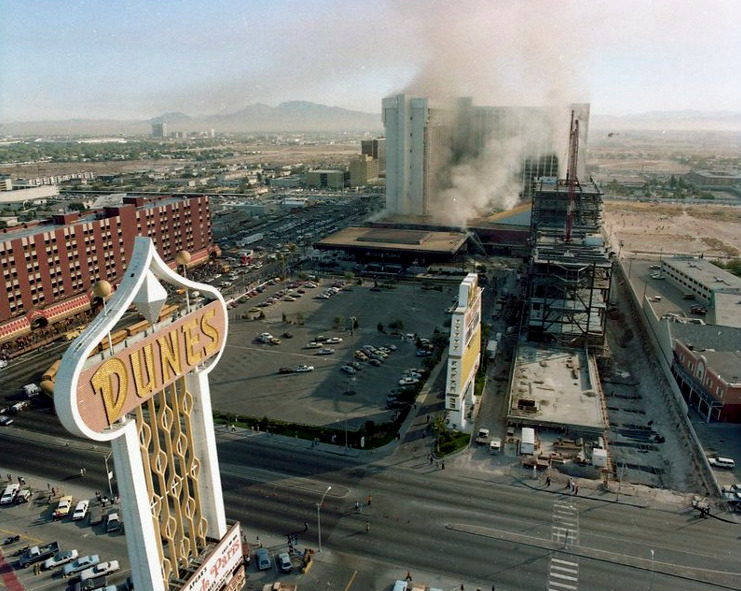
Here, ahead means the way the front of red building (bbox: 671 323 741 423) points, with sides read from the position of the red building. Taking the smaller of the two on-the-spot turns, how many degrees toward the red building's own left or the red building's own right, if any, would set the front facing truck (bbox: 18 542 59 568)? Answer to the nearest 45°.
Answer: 0° — it already faces it

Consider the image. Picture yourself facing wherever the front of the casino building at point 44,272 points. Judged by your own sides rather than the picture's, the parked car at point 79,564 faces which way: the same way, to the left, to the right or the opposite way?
to the right

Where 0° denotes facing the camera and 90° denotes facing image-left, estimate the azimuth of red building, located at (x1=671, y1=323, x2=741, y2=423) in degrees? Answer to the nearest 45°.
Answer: approximately 45°

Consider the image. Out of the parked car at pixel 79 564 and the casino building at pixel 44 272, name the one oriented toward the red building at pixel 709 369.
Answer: the casino building
